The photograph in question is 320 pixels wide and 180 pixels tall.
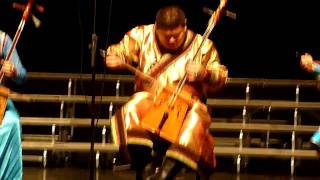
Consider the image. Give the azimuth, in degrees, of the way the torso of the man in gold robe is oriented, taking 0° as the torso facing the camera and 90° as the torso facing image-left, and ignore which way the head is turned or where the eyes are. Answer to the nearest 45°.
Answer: approximately 0°
